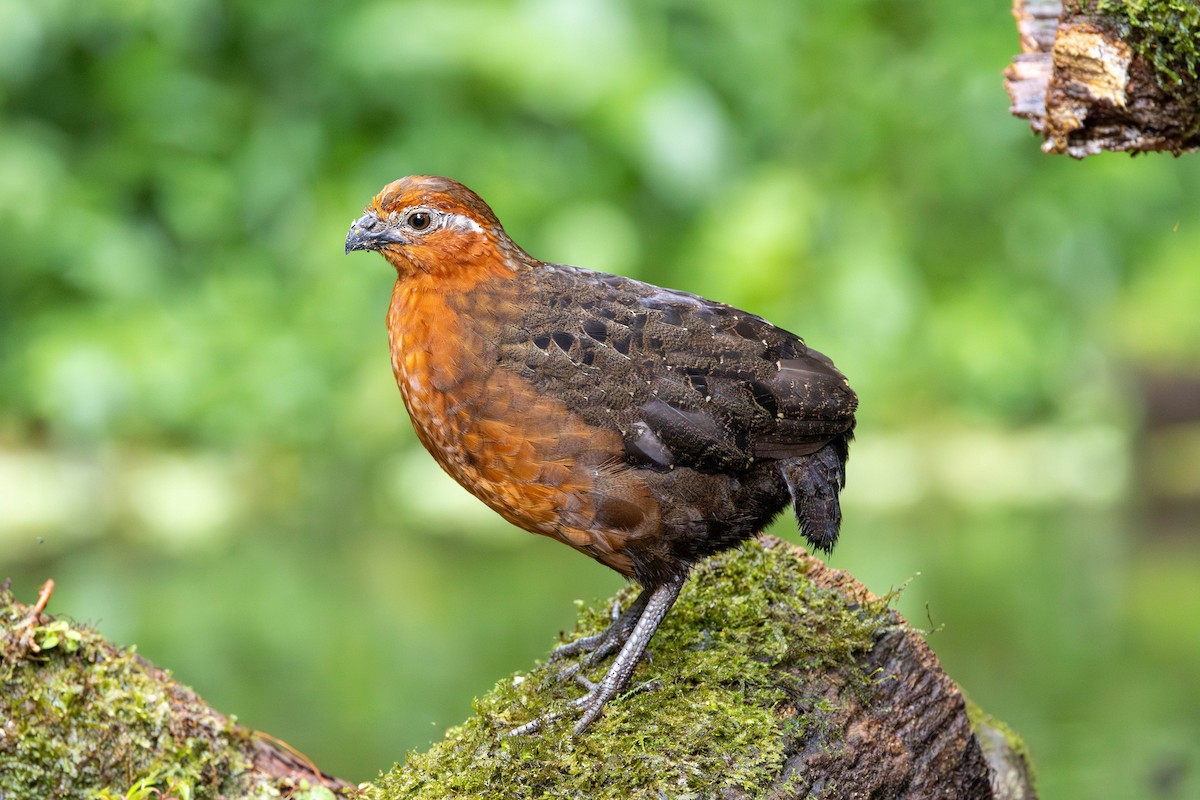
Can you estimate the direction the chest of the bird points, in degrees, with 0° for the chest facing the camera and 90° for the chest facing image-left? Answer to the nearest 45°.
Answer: approximately 90°
